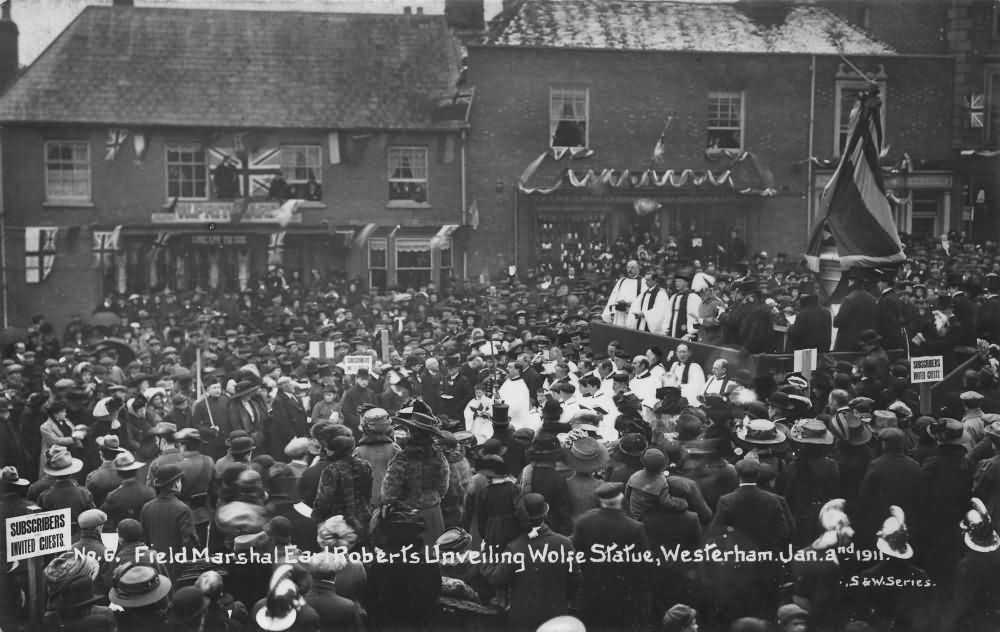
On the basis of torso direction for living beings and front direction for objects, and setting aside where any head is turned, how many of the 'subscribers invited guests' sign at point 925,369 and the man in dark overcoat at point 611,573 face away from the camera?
1

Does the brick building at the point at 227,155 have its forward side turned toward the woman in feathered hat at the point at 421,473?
yes

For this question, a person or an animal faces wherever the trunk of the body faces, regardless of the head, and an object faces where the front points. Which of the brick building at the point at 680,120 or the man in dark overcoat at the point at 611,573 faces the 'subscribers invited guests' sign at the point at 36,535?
the brick building

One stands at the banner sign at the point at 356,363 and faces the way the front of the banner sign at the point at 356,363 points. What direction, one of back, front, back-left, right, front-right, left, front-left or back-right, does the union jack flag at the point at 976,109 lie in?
back-left

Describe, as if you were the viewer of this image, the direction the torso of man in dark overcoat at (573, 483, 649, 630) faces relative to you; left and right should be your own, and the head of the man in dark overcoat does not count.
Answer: facing away from the viewer

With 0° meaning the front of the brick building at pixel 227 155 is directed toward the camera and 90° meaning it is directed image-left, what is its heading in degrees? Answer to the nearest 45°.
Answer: approximately 0°

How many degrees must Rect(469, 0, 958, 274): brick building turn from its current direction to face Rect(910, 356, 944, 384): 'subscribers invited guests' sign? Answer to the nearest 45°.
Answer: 0° — it already faces it

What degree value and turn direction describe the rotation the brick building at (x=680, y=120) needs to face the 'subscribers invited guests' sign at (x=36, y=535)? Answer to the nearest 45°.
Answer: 0° — it already faces it

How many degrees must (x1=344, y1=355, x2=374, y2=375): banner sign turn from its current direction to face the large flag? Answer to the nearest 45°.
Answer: approximately 90° to its left

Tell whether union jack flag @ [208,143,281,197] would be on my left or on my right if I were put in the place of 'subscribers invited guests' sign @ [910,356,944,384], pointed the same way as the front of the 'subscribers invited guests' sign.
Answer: on my right

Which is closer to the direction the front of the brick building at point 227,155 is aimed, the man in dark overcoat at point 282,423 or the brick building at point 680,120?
the man in dark overcoat

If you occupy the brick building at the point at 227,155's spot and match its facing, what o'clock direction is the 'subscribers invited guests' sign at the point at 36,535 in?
The 'subscribers invited guests' sign is roughly at 12 o'clock from the brick building.

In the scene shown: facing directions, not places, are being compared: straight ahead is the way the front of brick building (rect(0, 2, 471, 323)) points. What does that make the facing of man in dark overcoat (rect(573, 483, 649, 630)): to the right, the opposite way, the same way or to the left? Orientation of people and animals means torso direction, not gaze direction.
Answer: the opposite way
